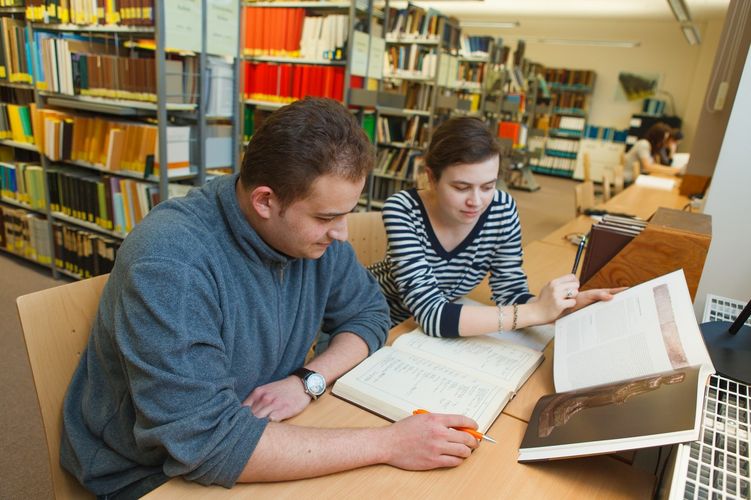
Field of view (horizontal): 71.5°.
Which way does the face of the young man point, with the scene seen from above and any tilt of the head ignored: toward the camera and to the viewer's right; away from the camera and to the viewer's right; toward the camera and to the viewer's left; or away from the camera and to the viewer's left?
toward the camera and to the viewer's right

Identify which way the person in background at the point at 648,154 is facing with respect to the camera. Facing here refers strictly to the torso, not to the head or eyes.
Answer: to the viewer's right

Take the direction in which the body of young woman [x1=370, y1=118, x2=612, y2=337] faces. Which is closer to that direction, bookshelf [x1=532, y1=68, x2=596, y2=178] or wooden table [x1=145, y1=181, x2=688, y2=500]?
the wooden table

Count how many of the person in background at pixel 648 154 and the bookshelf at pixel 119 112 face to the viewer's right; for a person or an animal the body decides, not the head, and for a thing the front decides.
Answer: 1

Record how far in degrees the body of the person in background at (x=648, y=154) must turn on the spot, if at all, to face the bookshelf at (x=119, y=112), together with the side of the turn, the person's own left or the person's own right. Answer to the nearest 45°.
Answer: approximately 135° to the person's own right
